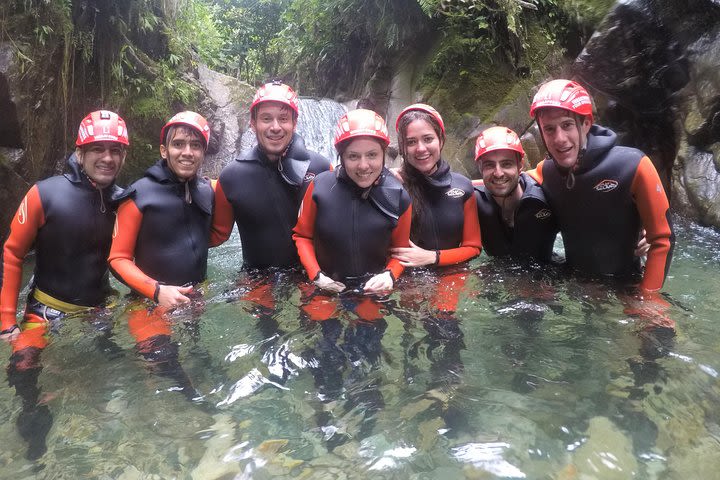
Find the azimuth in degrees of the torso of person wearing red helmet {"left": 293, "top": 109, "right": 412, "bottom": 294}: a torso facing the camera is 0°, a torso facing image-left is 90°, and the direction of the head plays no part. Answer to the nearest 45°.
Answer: approximately 0°

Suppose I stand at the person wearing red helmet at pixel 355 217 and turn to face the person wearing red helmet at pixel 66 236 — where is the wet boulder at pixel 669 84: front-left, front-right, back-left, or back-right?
back-right

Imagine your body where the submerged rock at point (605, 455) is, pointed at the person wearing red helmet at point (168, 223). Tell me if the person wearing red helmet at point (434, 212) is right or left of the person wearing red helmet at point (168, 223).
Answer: right

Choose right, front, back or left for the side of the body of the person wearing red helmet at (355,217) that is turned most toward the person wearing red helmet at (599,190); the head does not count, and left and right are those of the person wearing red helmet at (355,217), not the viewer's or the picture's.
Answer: left

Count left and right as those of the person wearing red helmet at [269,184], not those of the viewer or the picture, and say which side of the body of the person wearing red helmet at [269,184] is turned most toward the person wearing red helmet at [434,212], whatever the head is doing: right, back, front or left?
left

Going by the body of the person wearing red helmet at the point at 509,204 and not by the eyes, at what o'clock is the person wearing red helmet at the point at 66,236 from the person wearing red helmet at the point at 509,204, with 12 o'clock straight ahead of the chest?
the person wearing red helmet at the point at 66,236 is roughly at 2 o'clock from the person wearing red helmet at the point at 509,204.

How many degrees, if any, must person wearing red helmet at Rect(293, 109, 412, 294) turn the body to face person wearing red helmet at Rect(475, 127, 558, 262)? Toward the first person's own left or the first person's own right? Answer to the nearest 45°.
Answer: approximately 90° to the first person's own left
